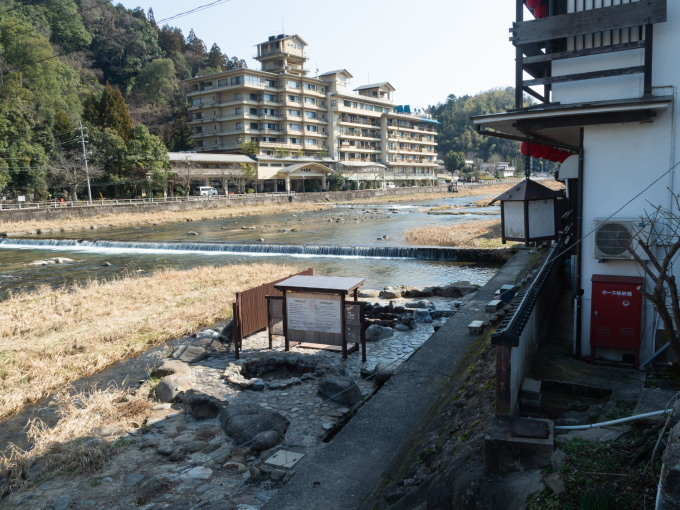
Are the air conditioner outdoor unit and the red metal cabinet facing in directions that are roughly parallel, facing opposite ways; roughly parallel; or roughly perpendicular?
roughly parallel

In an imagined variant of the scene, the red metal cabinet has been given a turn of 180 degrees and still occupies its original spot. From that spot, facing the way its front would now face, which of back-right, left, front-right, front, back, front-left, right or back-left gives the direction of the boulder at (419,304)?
front-left

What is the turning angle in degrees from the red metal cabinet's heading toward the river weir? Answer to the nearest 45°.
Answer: approximately 135° to its right

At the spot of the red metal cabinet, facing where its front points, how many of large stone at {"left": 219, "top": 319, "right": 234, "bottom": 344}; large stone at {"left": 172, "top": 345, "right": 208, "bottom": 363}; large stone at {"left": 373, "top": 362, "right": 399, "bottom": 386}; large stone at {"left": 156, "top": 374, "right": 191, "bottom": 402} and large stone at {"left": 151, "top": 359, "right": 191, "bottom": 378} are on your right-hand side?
5

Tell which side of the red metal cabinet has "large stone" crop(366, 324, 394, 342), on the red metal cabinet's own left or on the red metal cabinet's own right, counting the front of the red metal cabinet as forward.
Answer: on the red metal cabinet's own right

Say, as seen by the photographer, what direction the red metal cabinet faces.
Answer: facing the viewer

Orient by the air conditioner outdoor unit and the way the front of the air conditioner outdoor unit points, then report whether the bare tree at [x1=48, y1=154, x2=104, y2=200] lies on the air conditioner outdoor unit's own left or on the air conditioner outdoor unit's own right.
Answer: on the air conditioner outdoor unit's own right

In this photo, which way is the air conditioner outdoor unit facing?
toward the camera

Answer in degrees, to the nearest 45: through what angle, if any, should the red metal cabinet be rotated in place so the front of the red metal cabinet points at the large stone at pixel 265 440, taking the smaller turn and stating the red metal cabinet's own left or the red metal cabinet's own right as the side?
approximately 45° to the red metal cabinet's own right

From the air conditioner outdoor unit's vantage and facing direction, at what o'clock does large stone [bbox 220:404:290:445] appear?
The large stone is roughly at 2 o'clock from the air conditioner outdoor unit.

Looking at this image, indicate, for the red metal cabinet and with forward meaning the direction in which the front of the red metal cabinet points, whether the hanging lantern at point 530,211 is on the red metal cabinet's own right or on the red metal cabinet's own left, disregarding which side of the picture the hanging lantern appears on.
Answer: on the red metal cabinet's own right

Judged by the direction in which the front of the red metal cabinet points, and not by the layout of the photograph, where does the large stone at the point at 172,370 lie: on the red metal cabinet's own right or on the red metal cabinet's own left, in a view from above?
on the red metal cabinet's own right

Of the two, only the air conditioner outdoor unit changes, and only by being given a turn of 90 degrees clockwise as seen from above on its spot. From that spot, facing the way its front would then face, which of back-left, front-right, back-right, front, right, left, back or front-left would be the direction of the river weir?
front-right

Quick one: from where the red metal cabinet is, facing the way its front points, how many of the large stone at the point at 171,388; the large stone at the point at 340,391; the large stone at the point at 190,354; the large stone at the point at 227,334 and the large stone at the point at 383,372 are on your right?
5
